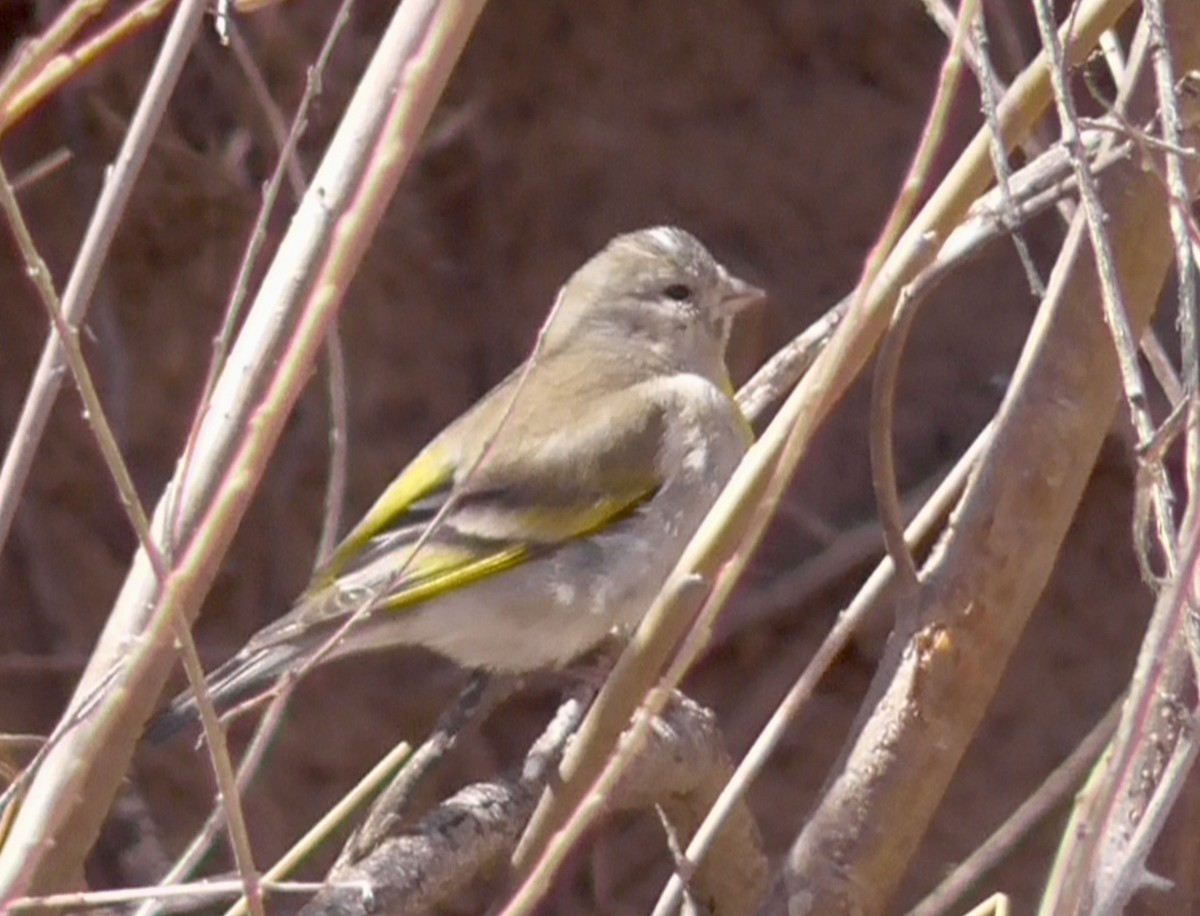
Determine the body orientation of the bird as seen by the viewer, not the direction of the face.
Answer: to the viewer's right

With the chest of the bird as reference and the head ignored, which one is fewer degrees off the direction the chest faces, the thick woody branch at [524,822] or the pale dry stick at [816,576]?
the pale dry stick

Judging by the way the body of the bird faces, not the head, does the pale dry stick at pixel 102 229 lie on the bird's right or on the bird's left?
on the bird's right
